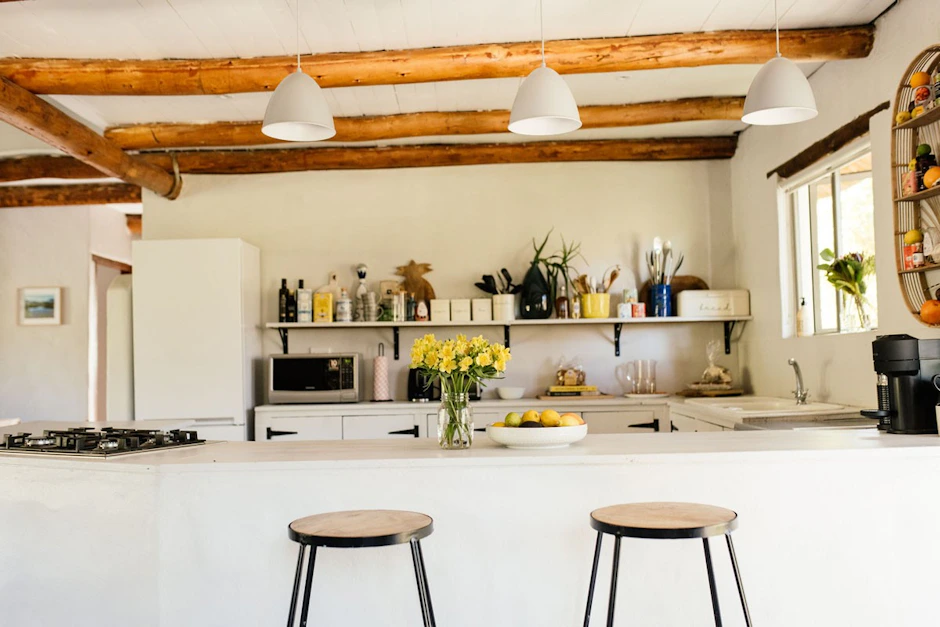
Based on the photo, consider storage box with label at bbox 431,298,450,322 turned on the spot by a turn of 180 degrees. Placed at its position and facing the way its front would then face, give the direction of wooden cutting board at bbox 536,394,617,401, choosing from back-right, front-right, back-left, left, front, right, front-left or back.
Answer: right

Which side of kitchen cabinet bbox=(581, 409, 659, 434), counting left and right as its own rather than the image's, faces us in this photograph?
front

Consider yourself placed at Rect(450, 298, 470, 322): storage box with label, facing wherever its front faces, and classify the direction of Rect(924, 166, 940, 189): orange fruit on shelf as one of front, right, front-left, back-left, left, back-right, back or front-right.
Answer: front-left

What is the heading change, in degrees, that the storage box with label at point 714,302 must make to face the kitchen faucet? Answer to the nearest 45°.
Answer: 0° — it already faces it

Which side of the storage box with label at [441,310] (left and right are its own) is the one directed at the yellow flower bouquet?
front

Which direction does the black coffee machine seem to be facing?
to the viewer's left

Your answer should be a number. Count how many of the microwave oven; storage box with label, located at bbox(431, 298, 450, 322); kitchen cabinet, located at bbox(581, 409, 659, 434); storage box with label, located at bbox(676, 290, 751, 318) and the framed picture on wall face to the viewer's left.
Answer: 0

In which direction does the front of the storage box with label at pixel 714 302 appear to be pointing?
toward the camera

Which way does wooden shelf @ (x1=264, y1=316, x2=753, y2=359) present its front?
toward the camera

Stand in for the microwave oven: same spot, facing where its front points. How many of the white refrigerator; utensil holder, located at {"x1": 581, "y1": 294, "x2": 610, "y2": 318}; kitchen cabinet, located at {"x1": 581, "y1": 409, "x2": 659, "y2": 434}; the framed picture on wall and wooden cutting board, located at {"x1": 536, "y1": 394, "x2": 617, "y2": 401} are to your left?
3

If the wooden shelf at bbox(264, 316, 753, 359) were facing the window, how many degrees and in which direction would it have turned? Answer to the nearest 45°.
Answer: approximately 45° to its left

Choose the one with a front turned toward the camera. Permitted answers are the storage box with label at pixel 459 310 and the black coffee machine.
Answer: the storage box with label

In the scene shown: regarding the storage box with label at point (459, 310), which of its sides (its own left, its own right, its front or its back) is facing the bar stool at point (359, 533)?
front
